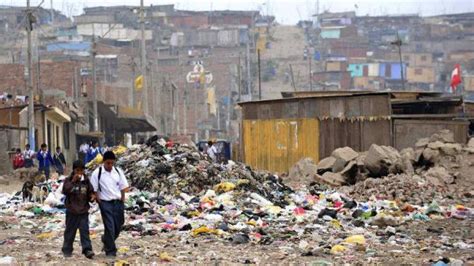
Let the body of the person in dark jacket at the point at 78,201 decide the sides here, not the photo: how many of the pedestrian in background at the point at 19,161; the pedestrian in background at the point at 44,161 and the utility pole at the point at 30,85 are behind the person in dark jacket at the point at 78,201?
3

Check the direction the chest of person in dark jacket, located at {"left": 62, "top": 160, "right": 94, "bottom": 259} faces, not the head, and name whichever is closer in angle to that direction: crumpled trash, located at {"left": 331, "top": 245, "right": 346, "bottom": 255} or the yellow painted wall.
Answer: the crumpled trash

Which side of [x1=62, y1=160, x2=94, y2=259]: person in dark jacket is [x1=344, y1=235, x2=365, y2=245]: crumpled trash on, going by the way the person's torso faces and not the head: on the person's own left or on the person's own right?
on the person's own left

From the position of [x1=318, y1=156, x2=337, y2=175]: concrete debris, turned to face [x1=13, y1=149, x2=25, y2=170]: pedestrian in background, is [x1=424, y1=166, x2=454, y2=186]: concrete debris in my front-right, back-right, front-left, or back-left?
back-left

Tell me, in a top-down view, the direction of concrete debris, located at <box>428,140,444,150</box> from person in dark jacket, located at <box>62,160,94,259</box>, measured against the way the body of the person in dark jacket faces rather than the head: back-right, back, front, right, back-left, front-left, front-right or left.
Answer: back-left

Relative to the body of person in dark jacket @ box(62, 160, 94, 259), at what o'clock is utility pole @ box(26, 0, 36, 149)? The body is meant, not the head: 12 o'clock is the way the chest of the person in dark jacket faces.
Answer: The utility pole is roughly at 6 o'clock from the person in dark jacket.

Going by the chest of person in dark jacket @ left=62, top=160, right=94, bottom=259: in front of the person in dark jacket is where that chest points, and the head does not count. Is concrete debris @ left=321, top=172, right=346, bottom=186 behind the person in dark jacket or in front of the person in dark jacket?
behind

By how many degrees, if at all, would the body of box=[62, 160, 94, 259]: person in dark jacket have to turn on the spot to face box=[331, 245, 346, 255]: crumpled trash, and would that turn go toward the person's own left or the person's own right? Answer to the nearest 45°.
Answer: approximately 90° to the person's own left

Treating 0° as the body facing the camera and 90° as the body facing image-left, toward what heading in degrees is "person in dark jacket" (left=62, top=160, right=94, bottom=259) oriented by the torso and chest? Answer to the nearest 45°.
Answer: approximately 0°
